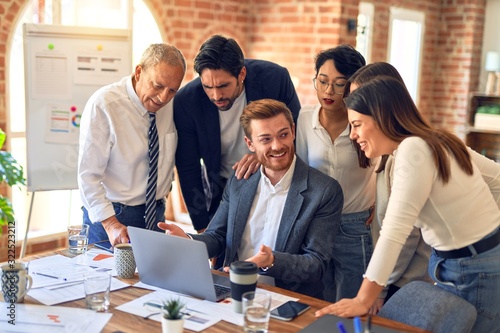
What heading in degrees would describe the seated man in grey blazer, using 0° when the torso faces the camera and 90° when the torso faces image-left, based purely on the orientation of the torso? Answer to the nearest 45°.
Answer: approximately 45°

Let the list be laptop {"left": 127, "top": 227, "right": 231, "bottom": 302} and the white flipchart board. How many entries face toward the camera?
1

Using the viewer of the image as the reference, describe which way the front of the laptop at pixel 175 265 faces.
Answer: facing away from the viewer and to the right of the viewer

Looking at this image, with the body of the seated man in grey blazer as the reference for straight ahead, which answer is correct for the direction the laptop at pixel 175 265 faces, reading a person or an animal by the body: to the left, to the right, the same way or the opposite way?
the opposite way

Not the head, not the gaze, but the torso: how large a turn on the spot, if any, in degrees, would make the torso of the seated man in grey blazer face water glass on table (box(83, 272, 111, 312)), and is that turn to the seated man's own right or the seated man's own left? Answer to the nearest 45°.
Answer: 0° — they already face it
